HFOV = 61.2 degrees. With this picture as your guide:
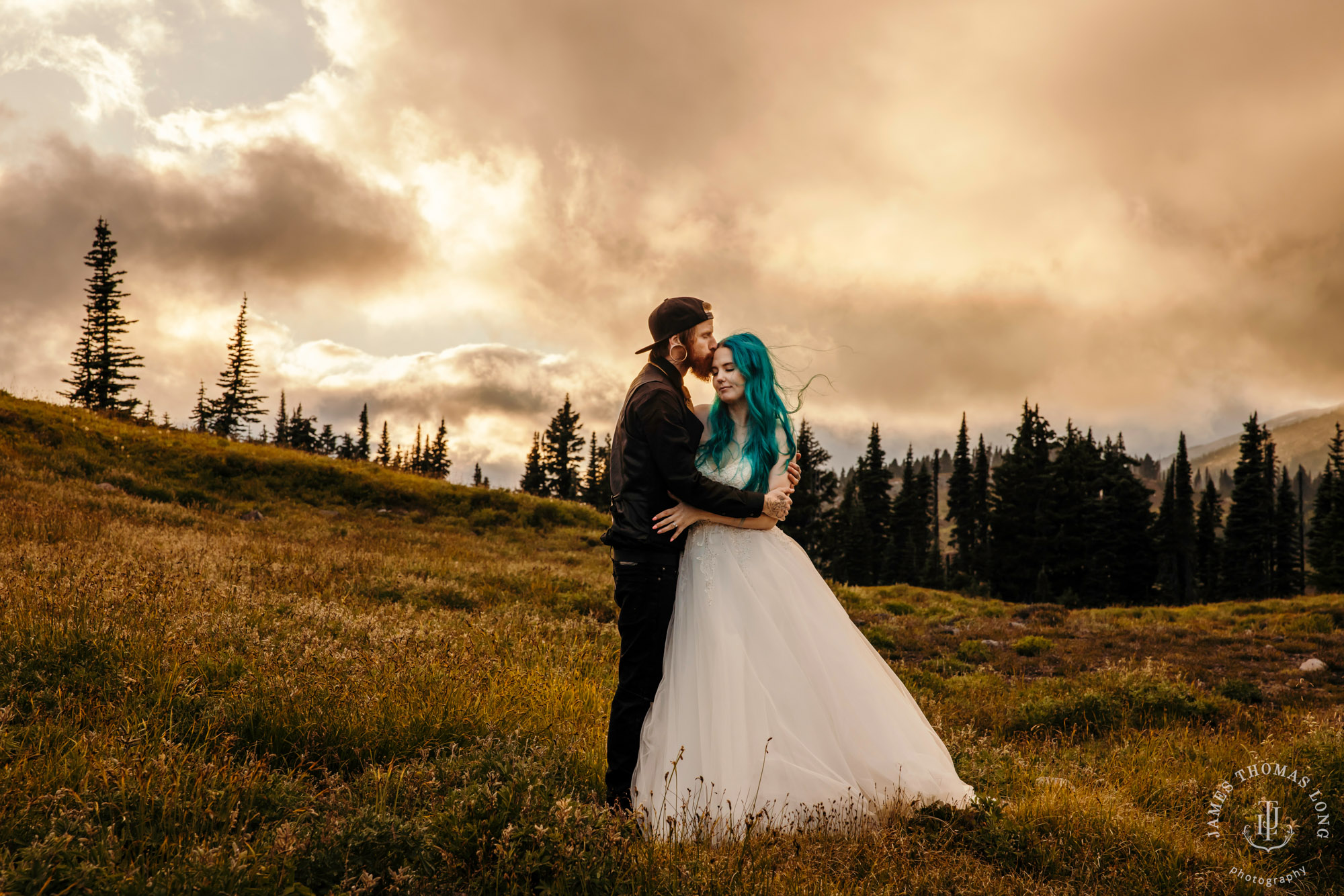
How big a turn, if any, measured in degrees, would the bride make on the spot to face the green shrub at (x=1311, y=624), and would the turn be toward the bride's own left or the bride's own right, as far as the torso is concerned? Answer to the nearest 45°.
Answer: approximately 180°

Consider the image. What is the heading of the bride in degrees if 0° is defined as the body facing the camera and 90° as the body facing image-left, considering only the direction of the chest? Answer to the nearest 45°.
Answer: approximately 45°

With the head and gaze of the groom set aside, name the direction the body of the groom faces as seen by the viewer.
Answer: to the viewer's right

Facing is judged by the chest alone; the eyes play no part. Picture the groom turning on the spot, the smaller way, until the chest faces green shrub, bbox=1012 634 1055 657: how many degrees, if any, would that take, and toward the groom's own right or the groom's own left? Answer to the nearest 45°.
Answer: approximately 45° to the groom's own left

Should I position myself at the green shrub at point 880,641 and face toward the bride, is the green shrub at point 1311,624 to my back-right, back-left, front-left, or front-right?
back-left

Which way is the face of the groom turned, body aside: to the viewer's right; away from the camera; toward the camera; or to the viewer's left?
to the viewer's right
